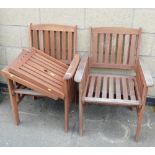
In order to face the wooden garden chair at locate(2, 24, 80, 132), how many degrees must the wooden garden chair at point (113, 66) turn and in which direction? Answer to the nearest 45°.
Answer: approximately 90° to its right

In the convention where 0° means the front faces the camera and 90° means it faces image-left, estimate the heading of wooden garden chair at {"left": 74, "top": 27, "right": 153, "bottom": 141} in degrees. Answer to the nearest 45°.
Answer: approximately 0°
